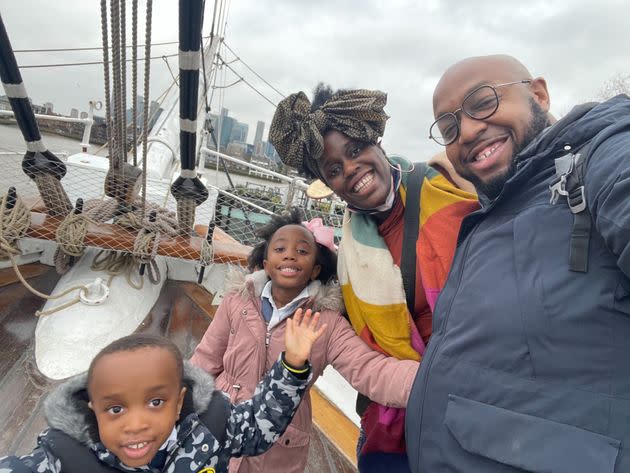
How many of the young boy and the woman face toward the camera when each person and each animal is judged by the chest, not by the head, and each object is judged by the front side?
2

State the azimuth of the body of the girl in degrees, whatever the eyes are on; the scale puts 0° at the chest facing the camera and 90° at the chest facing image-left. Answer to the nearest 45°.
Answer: approximately 0°

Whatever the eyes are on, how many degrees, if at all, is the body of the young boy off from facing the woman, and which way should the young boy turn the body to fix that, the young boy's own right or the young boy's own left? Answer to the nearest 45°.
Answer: approximately 135° to the young boy's own left

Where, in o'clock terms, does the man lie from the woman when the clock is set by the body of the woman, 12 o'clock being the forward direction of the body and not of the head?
The man is roughly at 11 o'clock from the woman.

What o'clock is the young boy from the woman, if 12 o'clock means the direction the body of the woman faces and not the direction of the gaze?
The young boy is roughly at 1 o'clock from the woman.

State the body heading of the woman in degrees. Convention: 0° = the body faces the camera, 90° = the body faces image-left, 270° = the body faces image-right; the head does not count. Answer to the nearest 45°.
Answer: approximately 0°

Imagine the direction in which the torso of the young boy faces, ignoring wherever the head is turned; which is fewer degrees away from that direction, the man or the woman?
the man

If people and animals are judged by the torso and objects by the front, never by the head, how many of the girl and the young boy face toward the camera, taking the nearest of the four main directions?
2
